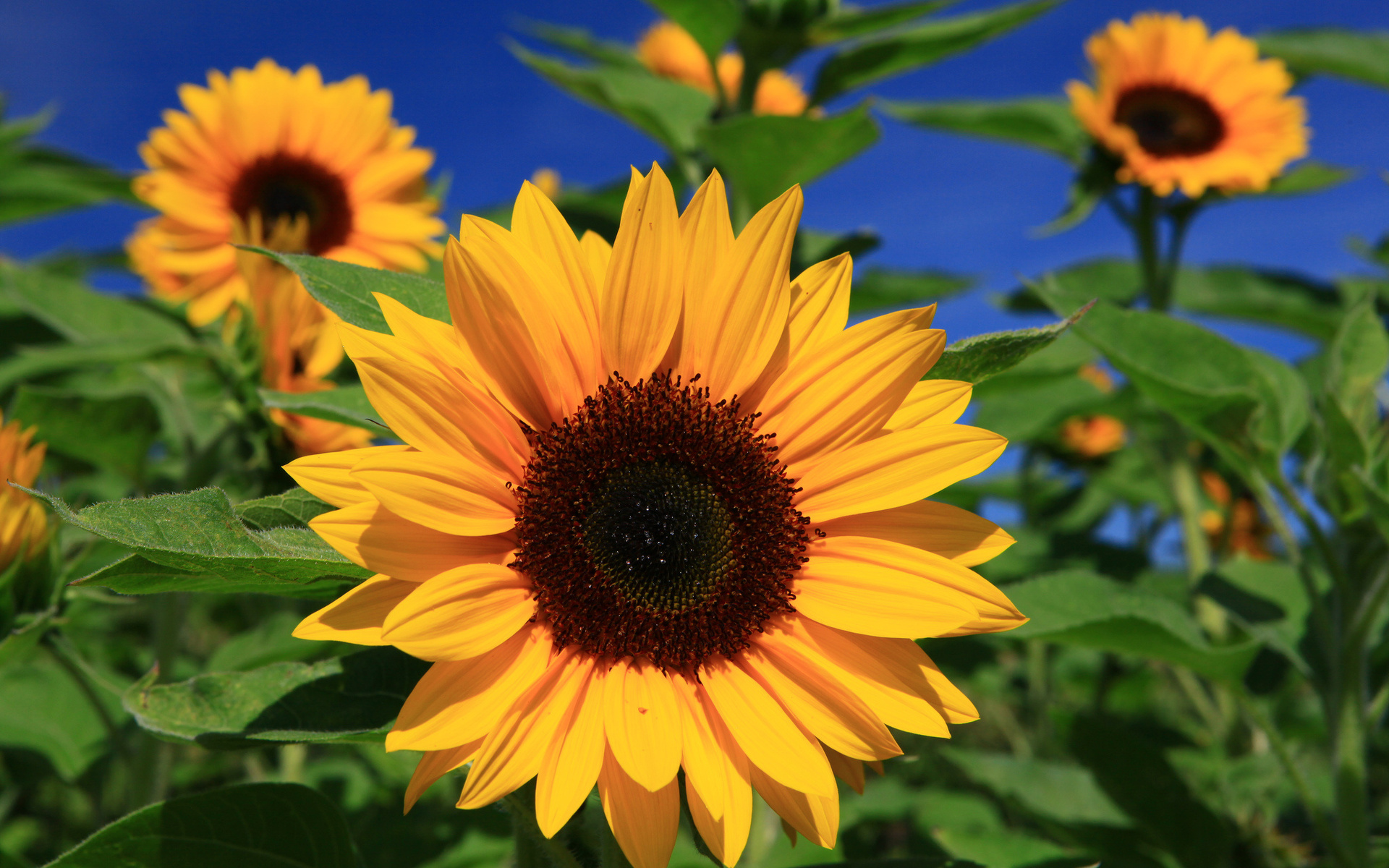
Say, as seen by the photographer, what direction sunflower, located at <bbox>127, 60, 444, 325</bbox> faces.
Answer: facing the viewer

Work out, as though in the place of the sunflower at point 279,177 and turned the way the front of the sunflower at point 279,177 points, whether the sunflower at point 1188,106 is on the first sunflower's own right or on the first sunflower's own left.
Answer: on the first sunflower's own left

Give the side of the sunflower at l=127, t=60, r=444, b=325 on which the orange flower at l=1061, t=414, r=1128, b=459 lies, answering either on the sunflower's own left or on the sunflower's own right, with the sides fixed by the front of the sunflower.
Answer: on the sunflower's own left

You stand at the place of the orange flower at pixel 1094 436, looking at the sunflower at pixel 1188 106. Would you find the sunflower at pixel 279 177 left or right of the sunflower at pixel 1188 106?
right
